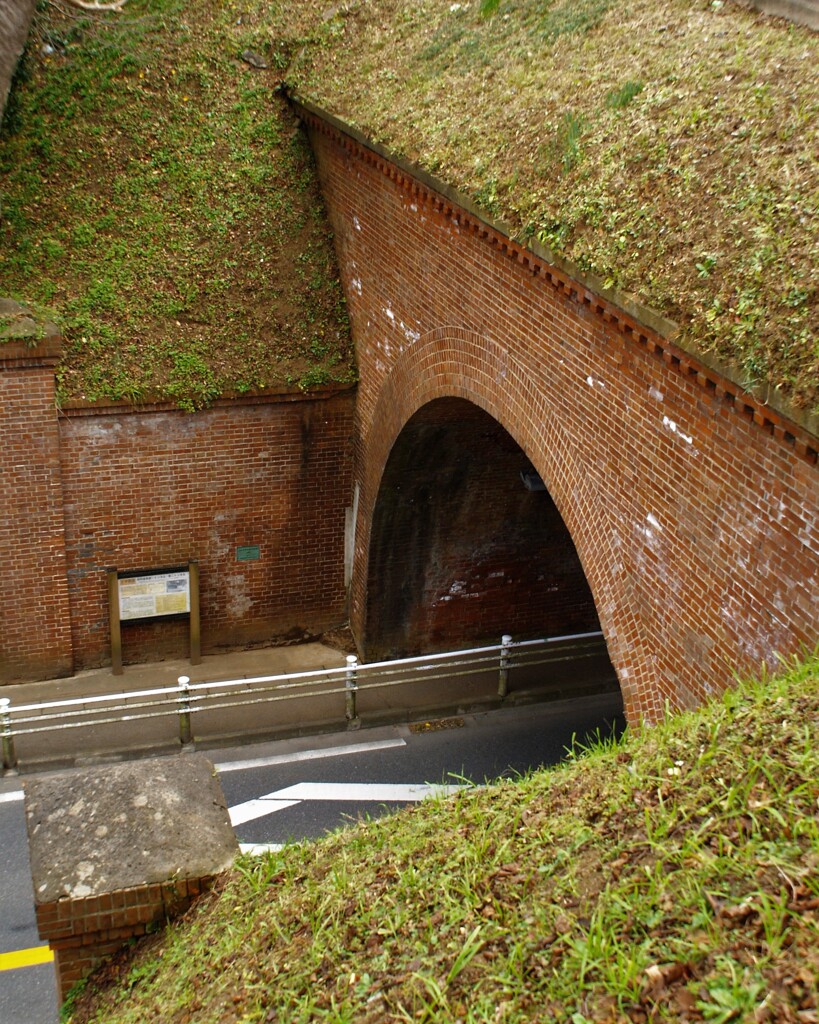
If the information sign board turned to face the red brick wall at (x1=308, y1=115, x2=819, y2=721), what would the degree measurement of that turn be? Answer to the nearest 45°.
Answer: approximately 45° to its left

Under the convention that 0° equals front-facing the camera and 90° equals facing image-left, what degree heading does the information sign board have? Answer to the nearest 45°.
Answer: approximately 0°

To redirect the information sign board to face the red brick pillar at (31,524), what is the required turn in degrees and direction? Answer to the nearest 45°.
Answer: approximately 90° to its right

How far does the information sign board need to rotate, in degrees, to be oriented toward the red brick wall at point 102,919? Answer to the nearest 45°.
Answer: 0° — it already faces it
